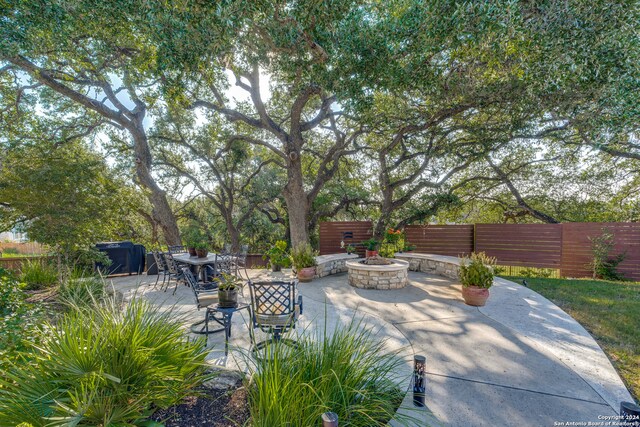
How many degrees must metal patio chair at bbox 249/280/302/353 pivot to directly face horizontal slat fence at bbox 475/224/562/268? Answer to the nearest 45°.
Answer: approximately 45° to its right

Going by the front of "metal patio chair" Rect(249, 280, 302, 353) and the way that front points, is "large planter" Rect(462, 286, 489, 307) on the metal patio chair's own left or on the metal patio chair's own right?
on the metal patio chair's own right

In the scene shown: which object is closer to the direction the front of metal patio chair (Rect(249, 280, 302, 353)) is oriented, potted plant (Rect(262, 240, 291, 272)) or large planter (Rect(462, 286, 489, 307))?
the potted plant

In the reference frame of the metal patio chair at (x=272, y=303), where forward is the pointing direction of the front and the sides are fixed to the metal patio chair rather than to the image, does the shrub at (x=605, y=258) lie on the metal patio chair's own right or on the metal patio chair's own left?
on the metal patio chair's own right

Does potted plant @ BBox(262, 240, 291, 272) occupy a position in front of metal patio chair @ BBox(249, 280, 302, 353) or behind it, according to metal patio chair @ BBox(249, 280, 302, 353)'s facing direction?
in front

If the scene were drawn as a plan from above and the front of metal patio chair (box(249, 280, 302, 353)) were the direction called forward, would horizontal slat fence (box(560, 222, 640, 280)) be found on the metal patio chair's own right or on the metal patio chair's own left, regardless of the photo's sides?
on the metal patio chair's own right

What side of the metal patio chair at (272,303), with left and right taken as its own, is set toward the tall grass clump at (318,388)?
back

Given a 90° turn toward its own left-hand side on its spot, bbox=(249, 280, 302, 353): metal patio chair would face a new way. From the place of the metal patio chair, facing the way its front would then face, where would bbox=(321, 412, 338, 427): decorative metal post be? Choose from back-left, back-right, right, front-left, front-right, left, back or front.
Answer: left

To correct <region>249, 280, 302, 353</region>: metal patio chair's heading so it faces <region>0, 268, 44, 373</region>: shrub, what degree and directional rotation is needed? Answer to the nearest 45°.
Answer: approximately 135° to its left

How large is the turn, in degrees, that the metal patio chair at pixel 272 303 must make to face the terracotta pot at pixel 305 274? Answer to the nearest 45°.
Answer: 0° — it already faces it

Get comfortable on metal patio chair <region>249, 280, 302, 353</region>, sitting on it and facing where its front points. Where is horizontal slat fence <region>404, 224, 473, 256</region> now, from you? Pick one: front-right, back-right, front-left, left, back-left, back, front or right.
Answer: front-right

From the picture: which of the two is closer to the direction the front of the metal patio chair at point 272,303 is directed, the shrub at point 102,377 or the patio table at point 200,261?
the patio table

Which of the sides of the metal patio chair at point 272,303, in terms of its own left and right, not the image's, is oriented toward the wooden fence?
front

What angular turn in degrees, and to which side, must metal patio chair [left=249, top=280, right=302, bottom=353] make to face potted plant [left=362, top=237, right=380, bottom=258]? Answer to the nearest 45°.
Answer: approximately 45° to its right

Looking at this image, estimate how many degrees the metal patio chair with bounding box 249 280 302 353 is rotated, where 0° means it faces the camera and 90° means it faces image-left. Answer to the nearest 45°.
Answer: approximately 180°

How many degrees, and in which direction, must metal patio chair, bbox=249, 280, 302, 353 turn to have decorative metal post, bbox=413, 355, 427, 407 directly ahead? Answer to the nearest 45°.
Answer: approximately 135° to its right

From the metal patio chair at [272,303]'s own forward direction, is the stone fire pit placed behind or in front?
in front

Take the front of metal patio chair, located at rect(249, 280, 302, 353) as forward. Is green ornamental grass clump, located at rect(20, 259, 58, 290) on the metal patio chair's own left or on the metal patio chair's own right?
on the metal patio chair's own left
